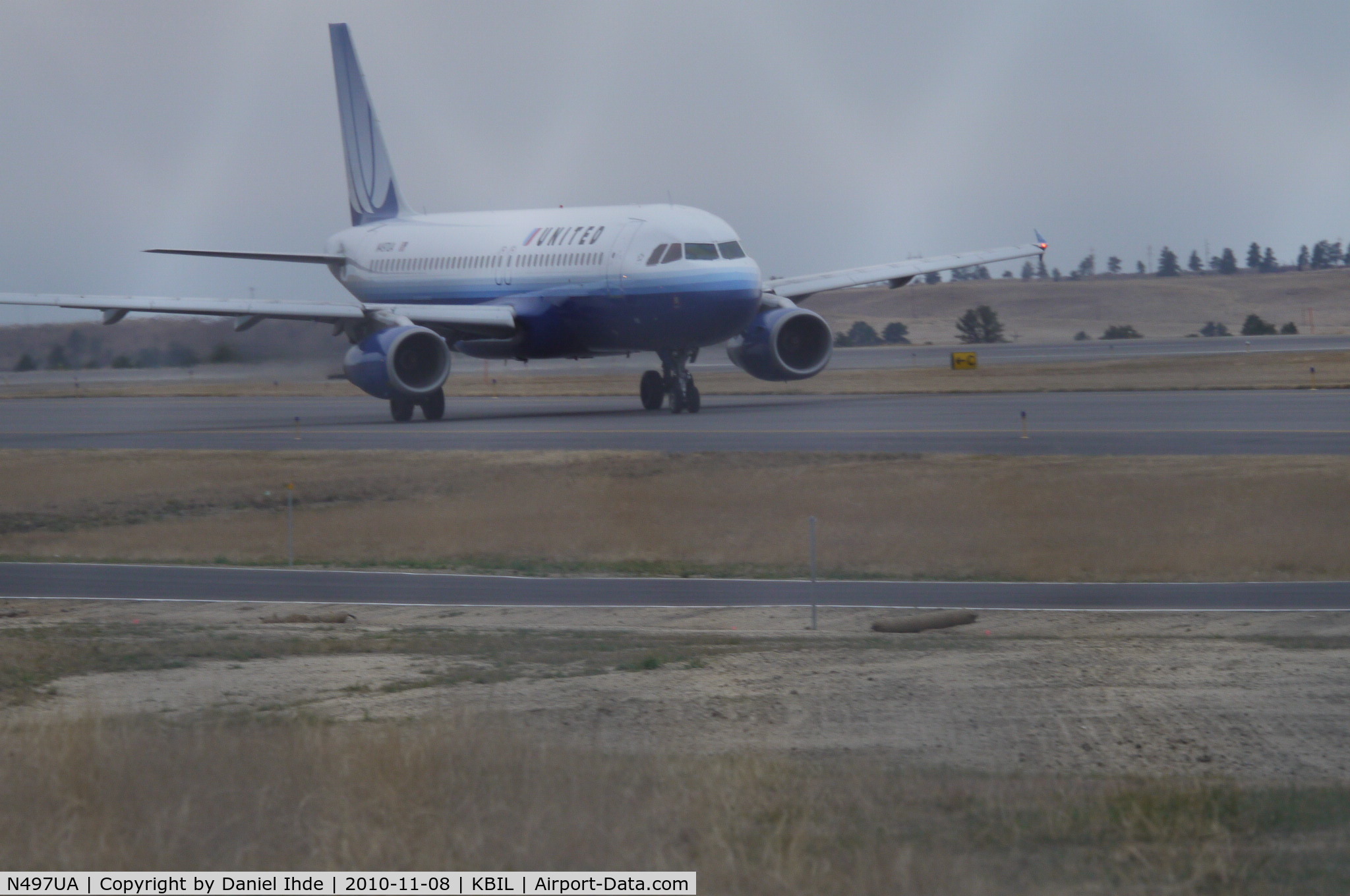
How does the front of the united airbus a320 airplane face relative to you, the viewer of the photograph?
facing the viewer and to the right of the viewer

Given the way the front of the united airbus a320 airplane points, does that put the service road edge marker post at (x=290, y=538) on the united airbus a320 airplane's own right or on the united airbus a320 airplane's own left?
on the united airbus a320 airplane's own right
